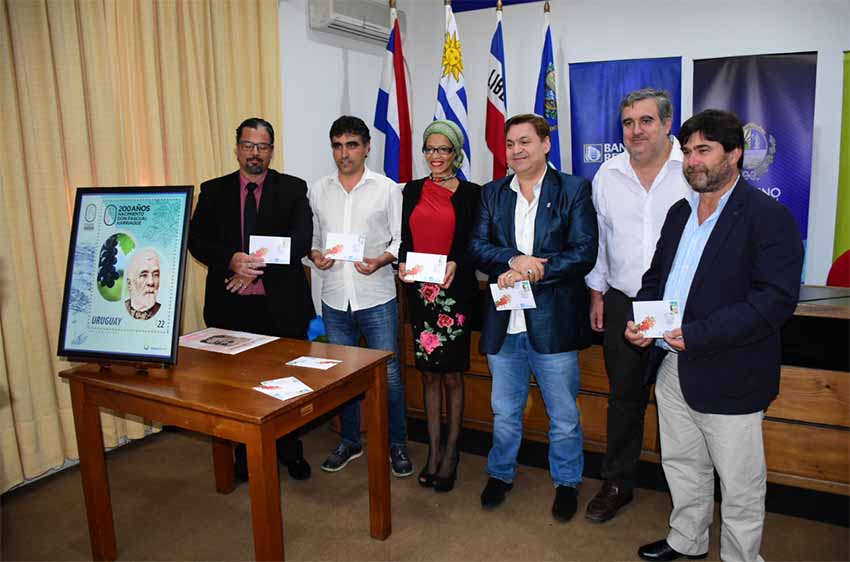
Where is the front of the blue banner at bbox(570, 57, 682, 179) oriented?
toward the camera

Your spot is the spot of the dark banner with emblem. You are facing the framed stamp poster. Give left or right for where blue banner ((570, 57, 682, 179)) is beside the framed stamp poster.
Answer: right

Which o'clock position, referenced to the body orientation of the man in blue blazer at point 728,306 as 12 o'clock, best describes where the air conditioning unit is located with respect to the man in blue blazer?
The air conditioning unit is roughly at 3 o'clock from the man in blue blazer.

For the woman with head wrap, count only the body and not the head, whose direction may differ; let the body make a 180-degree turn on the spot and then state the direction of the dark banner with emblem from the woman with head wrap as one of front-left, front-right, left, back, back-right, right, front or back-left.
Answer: front-right

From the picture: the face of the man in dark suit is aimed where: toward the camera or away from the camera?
toward the camera

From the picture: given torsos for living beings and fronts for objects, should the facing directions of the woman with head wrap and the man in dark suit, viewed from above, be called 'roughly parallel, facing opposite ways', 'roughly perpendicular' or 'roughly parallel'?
roughly parallel

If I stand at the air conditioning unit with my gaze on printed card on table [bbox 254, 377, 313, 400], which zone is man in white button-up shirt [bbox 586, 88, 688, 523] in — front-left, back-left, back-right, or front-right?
front-left

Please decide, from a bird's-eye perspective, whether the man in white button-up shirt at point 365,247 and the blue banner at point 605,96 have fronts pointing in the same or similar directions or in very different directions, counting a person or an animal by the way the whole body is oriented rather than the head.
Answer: same or similar directions

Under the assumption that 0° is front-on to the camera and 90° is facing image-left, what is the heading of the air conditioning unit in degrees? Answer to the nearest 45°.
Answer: approximately 315°

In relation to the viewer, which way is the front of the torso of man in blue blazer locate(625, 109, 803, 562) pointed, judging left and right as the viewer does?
facing the viewer and to the left of the viewer

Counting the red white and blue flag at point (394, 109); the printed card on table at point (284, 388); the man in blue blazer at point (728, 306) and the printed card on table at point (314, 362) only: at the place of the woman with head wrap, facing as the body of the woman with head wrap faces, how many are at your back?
1

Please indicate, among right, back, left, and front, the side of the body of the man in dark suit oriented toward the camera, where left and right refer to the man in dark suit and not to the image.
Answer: front

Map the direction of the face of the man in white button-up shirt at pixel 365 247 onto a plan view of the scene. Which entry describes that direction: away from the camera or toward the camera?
toward the camera

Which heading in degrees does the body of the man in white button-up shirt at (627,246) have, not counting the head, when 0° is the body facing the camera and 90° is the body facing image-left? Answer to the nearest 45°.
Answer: approximately 45°

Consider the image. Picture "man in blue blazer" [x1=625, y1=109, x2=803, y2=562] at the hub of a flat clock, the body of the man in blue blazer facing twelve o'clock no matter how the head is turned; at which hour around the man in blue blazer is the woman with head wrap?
The woman with head wrap is roughly at 2 o'clock from the man in blue blazer.

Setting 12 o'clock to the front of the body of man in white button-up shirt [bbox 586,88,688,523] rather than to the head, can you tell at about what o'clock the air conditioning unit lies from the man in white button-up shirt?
The air conditioning unit is roughly at 3 o'clock from the man in white button-up shirt.
